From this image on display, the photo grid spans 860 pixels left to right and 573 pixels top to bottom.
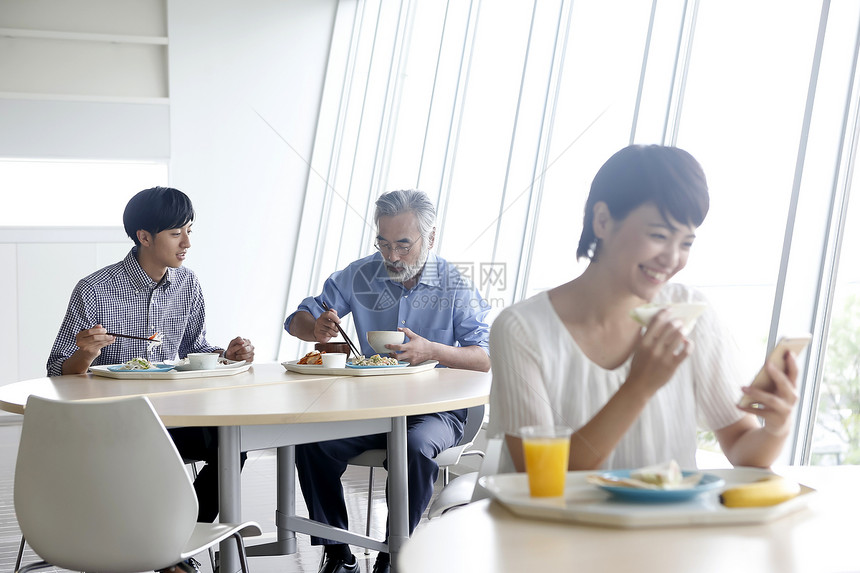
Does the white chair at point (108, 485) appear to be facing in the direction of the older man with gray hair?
yes

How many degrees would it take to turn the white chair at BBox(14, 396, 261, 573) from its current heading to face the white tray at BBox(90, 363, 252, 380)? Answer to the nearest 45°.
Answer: approximately 45° to its left

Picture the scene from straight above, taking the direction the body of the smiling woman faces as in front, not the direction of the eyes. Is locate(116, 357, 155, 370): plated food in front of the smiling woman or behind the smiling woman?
behind

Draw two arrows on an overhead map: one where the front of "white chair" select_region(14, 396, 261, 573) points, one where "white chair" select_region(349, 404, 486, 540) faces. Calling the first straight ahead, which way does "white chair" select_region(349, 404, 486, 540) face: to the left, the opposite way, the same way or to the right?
the opposite way

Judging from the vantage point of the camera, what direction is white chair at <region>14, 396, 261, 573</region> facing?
facing away from the viewer and to the right of the viewer
